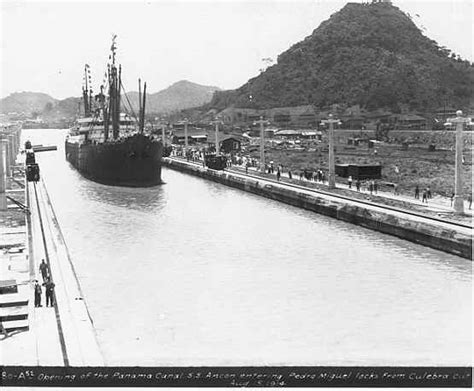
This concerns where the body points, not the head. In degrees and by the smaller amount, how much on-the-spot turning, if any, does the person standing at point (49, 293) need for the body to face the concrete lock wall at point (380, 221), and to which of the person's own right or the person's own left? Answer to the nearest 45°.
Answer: approximately 45° to the person's own right

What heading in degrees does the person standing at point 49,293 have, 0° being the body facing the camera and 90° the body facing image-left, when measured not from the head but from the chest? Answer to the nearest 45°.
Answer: approximately 180°

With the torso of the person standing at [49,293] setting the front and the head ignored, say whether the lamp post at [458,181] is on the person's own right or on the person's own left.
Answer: on the person's own right
